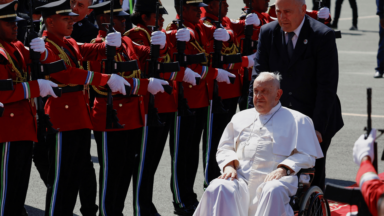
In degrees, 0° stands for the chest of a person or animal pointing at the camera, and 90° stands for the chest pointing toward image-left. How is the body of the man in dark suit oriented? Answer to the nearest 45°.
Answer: approximately 45°

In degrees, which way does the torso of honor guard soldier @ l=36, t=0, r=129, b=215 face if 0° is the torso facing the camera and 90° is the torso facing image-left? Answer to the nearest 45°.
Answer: approximately 315°

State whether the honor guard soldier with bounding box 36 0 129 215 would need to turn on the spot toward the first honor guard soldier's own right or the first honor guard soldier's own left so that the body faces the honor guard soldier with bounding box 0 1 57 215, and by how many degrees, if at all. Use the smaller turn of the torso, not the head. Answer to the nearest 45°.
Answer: approximately 90° to the first honor guard soldier's own right

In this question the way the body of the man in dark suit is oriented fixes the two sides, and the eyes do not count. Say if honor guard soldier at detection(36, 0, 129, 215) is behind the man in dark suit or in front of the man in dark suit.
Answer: in front

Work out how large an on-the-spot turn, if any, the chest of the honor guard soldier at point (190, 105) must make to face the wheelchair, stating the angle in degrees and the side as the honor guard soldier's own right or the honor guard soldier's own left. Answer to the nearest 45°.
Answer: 0° — they already face it

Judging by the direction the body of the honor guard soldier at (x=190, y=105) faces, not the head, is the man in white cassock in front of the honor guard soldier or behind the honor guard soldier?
in front

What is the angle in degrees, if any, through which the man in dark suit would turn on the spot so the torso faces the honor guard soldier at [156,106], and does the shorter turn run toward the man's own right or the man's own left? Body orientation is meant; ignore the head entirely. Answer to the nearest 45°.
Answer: approximately 45° to the man's own right

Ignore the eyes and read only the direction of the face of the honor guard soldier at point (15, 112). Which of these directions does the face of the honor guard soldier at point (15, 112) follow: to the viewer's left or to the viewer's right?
to the viewer's right

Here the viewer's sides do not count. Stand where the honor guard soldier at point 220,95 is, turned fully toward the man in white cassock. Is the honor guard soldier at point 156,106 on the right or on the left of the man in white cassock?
right

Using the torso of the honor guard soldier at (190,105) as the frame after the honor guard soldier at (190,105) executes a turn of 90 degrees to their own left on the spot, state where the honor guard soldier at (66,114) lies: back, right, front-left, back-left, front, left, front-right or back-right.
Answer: back

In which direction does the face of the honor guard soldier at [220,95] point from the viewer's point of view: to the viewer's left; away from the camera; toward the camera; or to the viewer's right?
to the viewer's right
